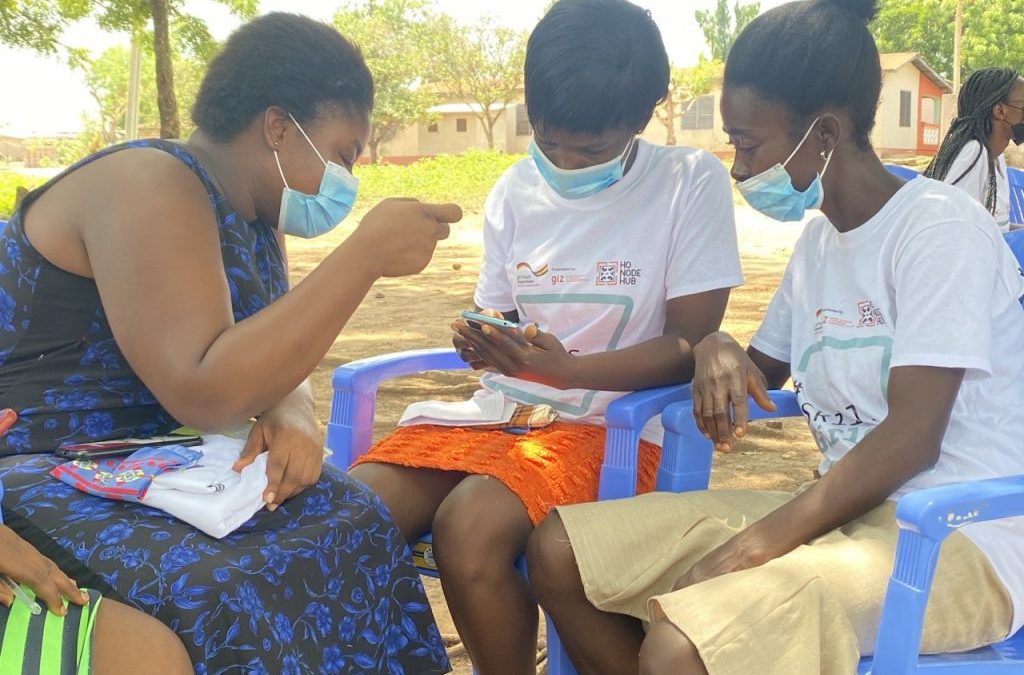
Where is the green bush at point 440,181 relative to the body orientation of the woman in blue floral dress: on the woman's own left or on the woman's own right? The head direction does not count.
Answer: on the woman's own left

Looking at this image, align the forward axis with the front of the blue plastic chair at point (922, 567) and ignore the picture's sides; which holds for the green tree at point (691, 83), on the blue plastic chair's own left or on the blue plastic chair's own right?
on the blue plastic chair's own right

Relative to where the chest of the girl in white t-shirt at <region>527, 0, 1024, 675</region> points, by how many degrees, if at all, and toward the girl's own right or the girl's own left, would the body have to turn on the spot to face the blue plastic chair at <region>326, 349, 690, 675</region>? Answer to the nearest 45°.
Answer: approximately 45° to the girl's own right

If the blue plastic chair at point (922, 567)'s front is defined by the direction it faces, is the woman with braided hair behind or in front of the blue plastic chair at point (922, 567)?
behind

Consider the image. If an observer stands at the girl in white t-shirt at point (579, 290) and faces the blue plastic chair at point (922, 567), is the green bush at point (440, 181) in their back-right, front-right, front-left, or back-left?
back-left

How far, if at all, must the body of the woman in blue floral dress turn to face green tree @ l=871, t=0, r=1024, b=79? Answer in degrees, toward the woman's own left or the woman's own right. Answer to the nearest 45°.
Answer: approximately 45° to the woman's own left

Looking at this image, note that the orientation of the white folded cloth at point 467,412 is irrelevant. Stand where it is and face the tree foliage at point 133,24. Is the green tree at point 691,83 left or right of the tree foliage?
right

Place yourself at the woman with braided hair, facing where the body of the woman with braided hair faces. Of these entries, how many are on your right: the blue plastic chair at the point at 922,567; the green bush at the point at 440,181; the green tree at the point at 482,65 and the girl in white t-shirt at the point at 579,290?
2

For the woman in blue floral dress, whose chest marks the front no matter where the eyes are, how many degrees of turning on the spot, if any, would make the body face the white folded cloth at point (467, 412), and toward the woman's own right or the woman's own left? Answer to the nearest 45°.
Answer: approximately 45° to the woman's own left

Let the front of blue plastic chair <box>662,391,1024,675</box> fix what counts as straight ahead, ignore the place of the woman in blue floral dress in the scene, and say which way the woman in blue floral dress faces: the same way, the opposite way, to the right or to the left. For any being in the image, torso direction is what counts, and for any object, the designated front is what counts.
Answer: the opposite way

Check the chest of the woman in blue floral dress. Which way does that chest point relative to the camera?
to the viewer's right
